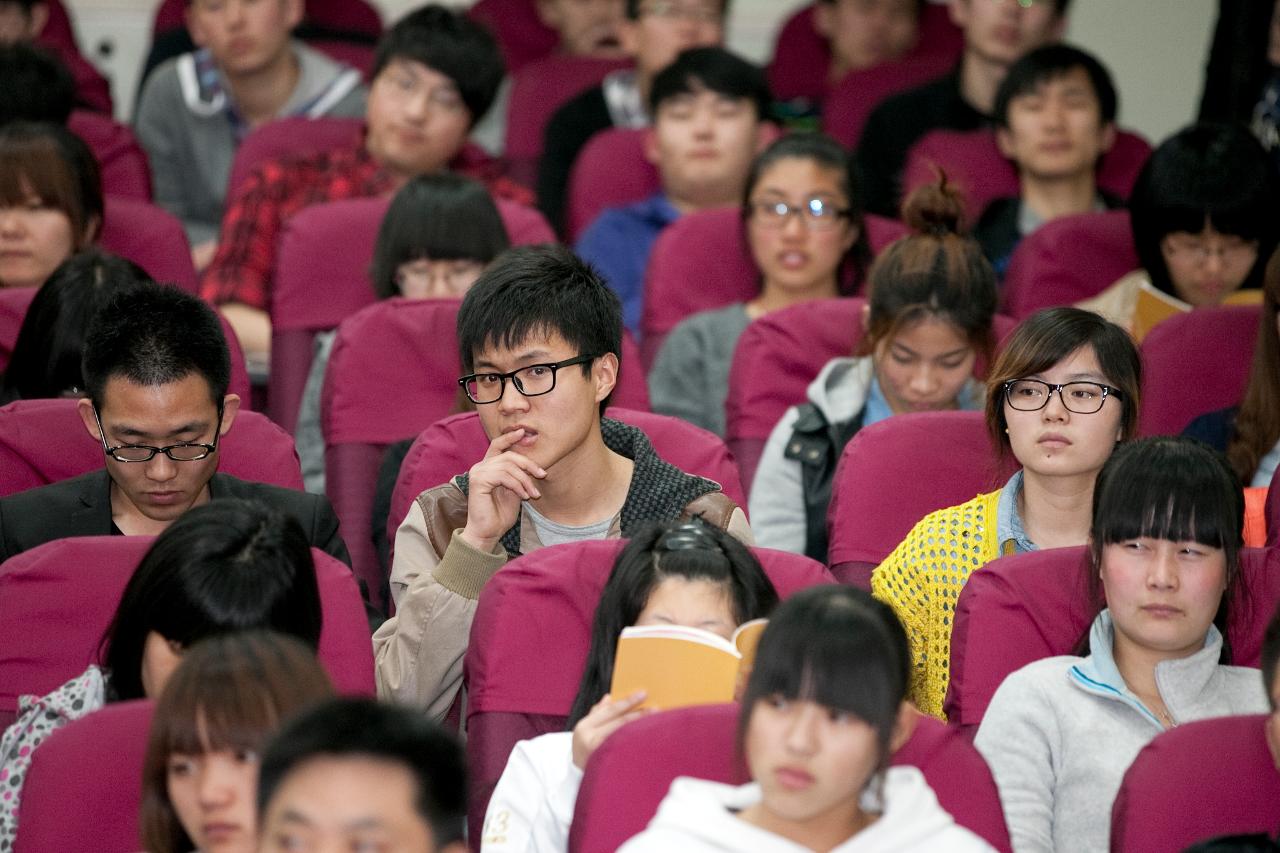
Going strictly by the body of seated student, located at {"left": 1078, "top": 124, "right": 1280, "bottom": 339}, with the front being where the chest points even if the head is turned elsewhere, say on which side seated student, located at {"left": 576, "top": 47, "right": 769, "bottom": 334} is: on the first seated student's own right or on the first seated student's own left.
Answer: on the first seated student's own right

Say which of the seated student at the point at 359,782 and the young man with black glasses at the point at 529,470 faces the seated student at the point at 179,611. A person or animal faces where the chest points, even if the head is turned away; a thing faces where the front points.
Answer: the young man with black glasses

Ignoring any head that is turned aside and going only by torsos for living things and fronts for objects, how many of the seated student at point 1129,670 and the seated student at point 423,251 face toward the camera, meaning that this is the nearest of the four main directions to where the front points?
2

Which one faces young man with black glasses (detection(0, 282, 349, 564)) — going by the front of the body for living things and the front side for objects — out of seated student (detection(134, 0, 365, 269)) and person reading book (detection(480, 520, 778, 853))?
the seated student

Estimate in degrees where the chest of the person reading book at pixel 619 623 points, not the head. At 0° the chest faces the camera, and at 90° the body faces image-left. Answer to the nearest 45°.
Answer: approximately 0°

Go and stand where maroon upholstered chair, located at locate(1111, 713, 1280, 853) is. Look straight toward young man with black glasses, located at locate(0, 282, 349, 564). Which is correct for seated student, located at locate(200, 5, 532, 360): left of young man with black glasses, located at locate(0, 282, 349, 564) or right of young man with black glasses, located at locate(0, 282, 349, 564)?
right

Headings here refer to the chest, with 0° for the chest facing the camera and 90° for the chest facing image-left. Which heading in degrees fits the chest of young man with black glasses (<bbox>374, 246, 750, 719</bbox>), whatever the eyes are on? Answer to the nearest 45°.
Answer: approximately 45°

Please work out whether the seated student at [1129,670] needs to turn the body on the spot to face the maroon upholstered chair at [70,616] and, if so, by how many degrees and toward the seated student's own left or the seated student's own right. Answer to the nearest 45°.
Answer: approximately 90° to the seated student's own right

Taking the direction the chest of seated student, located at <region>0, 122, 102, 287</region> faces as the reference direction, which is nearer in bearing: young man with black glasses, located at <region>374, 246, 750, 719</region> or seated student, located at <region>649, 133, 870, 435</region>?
the young man with black glasses

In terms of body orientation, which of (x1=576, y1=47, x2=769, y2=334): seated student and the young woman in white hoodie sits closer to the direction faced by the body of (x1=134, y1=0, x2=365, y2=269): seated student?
the young woman in white hoodie

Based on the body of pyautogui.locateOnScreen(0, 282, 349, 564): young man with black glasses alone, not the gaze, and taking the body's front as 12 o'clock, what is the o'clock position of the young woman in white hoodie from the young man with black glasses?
The young woman in white hoodie is roughly at 11 o'clock from the young man with black glasses.
